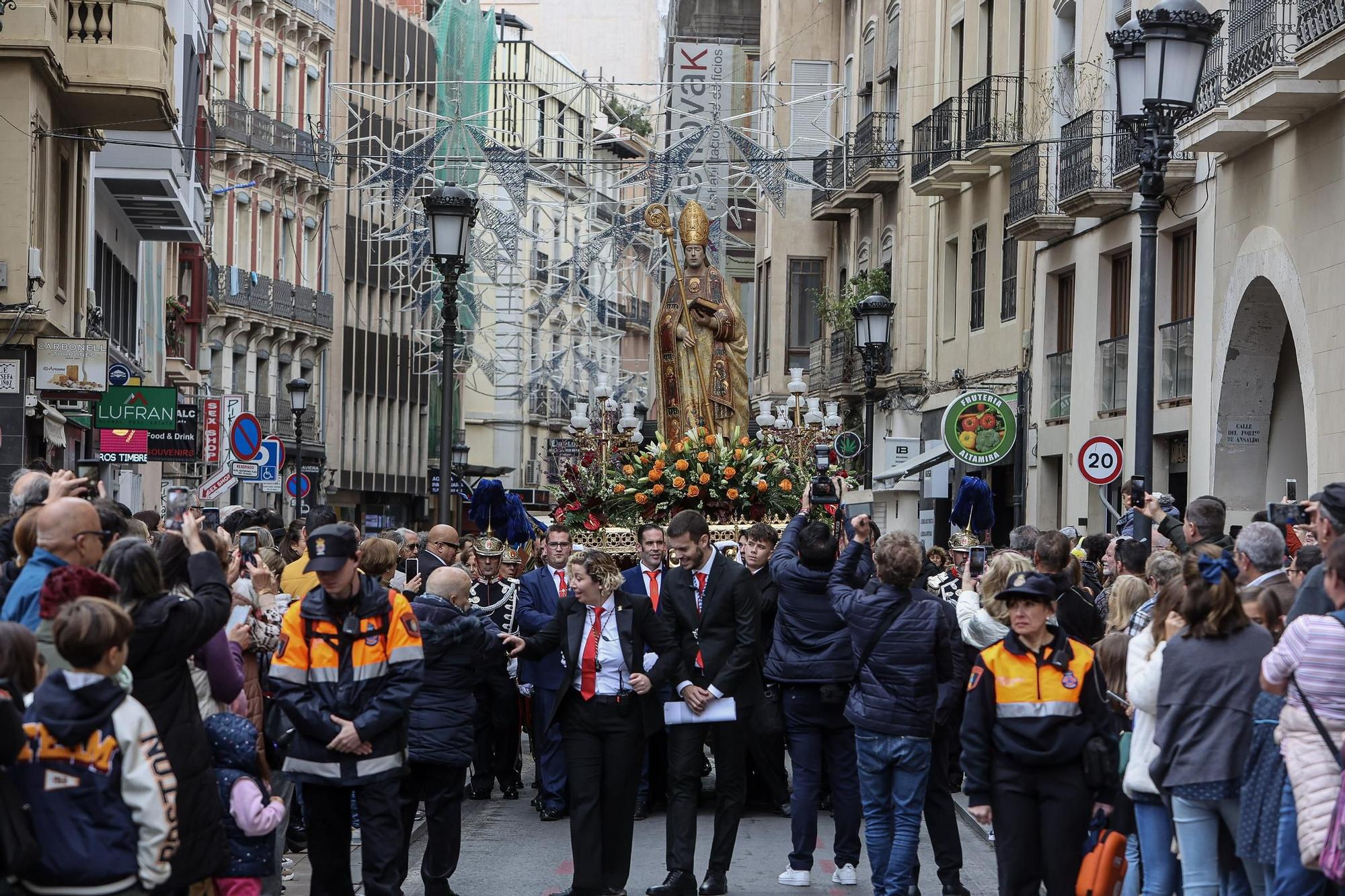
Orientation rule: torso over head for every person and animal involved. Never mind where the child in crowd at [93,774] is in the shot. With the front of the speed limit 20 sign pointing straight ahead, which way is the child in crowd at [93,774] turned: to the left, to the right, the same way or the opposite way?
the opposite way

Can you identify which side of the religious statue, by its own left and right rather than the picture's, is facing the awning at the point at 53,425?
right

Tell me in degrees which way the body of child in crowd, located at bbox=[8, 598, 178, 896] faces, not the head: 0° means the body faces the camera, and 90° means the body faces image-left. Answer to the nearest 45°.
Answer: approximately 225°

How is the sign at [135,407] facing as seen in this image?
toward the camera

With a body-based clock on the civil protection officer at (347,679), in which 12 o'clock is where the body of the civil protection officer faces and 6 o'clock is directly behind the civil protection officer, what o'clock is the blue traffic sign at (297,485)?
The blue traffic sign is roughly at 6 o'clock from the civil protection officer.

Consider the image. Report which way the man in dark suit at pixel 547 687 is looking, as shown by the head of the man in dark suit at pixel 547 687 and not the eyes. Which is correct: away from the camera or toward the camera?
toward the camera

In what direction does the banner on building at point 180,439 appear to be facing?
toward the camera

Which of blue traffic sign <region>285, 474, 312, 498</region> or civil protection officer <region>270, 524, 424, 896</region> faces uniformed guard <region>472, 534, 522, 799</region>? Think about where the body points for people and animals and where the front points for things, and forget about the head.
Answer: the blue traffic sign

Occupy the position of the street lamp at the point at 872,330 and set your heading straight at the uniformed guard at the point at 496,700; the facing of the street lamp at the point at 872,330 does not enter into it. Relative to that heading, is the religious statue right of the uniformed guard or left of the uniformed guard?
right

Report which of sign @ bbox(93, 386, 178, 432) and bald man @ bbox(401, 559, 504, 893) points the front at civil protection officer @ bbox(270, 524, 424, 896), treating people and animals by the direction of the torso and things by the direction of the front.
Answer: the sign

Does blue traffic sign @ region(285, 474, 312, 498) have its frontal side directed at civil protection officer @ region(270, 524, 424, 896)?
yes
